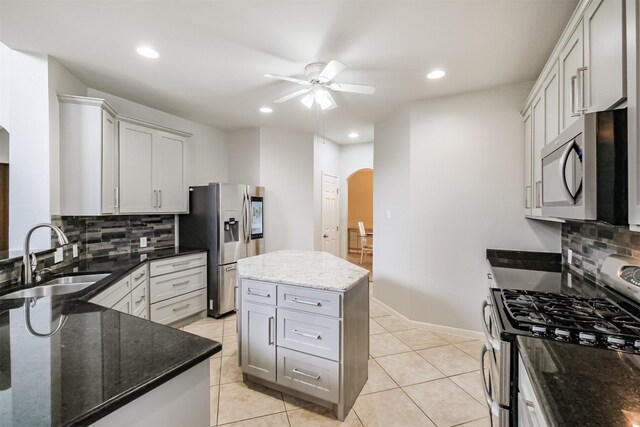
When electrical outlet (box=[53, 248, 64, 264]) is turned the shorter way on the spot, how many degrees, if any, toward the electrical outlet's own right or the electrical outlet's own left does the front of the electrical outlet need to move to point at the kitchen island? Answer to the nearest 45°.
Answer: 0° — it already faces it

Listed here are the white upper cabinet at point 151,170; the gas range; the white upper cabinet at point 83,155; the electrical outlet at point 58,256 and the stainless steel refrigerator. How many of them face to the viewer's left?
1

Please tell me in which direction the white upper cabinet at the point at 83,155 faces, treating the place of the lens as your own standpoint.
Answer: facing to the right of the viewer

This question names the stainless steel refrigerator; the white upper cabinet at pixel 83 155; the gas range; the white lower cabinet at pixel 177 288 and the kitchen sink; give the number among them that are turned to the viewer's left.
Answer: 1

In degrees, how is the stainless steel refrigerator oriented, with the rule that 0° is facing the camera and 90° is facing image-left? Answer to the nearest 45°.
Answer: approximately 315°

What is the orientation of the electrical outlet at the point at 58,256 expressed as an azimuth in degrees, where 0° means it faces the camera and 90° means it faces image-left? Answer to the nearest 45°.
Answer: approximately 315°

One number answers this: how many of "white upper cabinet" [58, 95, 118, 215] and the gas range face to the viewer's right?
1

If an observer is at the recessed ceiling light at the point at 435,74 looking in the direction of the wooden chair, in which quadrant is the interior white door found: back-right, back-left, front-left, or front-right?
front-left

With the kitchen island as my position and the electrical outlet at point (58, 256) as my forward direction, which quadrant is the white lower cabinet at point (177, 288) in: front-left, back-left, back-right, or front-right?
front-right

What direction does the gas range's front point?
to the viewer's left

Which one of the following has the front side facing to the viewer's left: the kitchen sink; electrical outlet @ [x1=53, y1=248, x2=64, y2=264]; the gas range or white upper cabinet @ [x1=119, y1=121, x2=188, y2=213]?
the gas range
